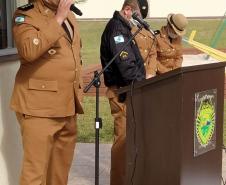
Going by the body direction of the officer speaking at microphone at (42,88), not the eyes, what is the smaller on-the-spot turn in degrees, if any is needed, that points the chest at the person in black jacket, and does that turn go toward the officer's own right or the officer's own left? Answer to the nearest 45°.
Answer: approximately 90° to the officer's own left

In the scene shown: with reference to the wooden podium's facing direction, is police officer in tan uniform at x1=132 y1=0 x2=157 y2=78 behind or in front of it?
behind

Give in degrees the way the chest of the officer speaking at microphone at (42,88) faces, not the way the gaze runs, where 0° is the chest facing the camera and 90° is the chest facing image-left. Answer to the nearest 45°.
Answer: approximately 315°

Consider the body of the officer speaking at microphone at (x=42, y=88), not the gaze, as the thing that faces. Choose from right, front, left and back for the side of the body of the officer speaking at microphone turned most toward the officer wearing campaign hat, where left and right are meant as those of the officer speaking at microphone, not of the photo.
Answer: left

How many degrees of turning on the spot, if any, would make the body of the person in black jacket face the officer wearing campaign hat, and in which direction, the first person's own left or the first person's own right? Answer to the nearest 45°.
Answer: approximately 90° to the first person's own left

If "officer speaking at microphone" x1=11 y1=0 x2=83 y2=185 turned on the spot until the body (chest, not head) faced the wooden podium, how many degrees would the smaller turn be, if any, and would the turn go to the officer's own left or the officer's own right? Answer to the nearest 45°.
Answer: approximately 45° to the officer's own left

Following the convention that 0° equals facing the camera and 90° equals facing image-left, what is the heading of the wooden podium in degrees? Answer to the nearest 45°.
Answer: approximately 315°
